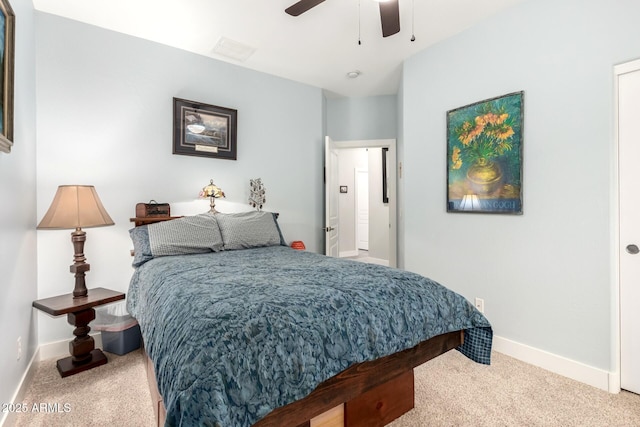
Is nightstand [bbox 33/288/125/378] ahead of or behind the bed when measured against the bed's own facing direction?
behind

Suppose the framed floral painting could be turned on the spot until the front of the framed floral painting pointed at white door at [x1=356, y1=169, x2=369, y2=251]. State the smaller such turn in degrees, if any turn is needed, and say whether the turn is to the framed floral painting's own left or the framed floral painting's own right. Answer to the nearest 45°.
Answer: approximately 90° to the framed floral painting's own right

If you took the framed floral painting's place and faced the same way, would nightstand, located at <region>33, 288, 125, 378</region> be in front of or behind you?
in front

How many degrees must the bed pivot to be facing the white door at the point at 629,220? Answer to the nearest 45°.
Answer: approximately 45° to its left

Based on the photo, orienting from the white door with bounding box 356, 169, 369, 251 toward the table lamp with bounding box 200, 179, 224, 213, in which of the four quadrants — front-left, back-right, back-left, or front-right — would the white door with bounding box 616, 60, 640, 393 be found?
front-left

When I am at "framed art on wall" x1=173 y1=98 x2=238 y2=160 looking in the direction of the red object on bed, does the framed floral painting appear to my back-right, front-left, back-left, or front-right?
front-right

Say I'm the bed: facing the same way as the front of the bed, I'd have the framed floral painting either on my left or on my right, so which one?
on my left

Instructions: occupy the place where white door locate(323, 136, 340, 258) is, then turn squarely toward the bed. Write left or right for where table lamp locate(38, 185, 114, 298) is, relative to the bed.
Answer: right

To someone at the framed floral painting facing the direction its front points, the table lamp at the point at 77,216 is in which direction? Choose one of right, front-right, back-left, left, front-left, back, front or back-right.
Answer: front

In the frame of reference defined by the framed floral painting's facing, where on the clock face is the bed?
The bed is roughly at 11 o'clock from the framed floral painting.

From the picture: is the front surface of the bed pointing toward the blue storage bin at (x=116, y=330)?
no

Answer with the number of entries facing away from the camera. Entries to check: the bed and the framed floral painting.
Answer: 0

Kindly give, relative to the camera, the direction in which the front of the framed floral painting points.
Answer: facing the viewer and to the left of the viewer

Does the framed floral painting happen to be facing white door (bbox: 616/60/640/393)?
no

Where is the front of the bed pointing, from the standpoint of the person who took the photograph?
facing the viewer and to the right of the viewer

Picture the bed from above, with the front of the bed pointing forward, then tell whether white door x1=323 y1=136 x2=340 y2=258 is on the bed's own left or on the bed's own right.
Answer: on the bed's own left

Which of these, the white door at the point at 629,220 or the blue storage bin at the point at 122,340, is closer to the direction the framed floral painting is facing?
the blue storage bin
